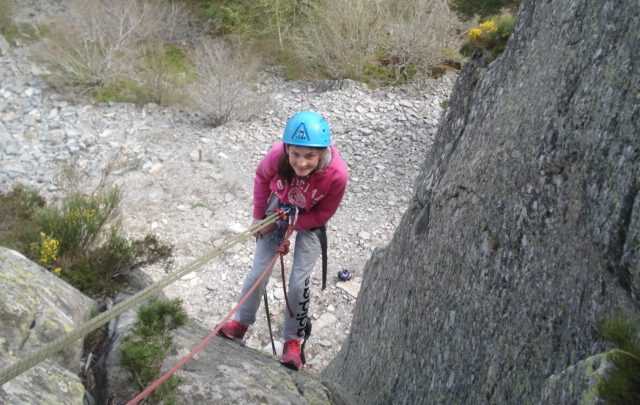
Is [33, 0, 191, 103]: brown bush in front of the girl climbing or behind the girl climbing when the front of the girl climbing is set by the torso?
behind

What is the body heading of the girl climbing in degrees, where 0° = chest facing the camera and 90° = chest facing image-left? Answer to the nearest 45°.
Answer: approximately 0°

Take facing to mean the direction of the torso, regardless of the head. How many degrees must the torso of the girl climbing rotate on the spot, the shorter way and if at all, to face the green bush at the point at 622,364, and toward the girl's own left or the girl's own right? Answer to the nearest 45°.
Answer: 0° — they already face it

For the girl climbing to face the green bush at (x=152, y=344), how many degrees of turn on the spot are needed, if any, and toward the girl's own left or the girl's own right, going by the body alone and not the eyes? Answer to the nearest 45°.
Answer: approximately 45° to the girl's own right

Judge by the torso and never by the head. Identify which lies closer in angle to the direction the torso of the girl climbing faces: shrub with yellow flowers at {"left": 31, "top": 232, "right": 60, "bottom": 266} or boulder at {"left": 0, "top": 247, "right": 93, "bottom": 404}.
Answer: the boulder

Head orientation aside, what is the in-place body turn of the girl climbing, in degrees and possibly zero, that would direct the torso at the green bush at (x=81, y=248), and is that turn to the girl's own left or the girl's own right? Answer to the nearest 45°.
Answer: approximately 135° to the girl's own right

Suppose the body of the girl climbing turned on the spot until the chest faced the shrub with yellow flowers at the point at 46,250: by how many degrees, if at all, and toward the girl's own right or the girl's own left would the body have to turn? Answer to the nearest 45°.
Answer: approximately 90° to the girl's own right

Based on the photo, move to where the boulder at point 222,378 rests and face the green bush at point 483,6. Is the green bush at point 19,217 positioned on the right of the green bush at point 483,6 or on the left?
left

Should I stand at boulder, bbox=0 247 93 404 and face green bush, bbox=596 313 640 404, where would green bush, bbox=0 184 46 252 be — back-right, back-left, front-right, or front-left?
back-left

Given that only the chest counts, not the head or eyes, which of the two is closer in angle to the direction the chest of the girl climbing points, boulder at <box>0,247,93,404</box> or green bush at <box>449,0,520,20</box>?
the boulder

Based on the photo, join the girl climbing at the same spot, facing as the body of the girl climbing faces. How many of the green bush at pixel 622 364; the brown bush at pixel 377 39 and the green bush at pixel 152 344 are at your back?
1
